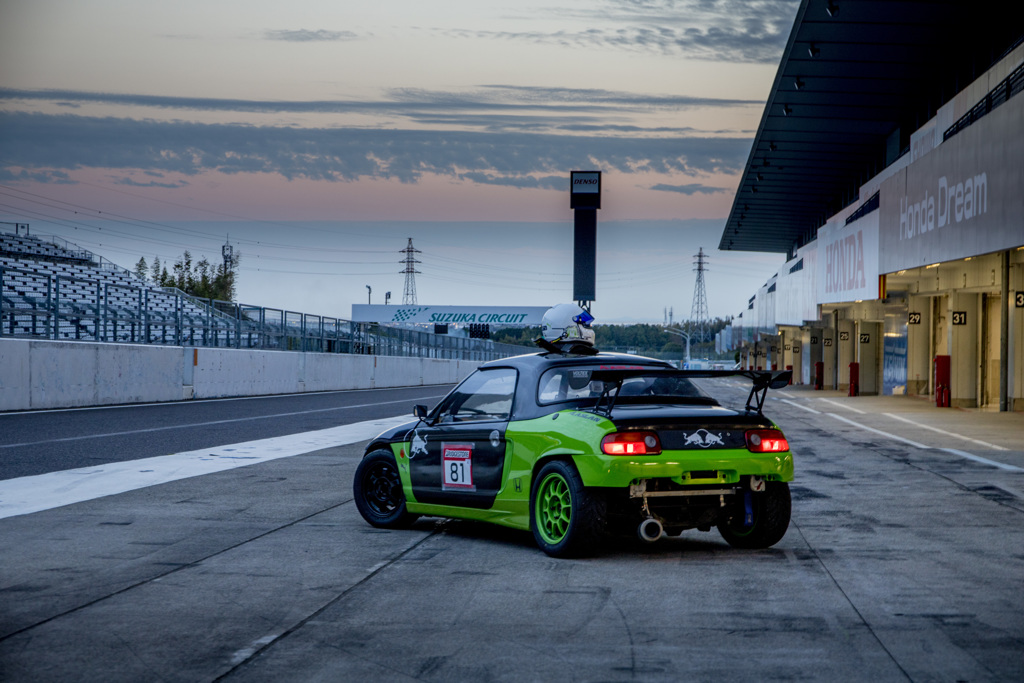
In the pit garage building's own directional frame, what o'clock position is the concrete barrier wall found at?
The concrete barrier wall is roughly at 11 o'clock from the pit garage building.

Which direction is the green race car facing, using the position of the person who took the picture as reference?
facing away from the viewer and to the left of the viewer

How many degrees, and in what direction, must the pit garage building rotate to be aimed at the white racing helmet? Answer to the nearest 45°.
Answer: approximately 90° to its left

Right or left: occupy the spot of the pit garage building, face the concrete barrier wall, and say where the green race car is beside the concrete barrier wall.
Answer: left

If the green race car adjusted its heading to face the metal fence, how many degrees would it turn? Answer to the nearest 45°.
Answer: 0° — it already faces it

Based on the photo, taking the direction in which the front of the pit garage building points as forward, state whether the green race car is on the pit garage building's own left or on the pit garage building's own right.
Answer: on the pit garage building's own left

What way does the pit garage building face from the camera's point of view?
to the viewer's left
